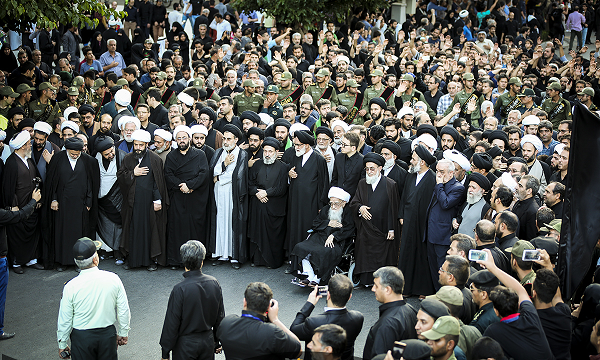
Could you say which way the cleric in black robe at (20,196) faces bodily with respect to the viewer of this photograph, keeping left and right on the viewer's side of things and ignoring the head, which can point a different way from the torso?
facing the viewer and to the right of the viewer

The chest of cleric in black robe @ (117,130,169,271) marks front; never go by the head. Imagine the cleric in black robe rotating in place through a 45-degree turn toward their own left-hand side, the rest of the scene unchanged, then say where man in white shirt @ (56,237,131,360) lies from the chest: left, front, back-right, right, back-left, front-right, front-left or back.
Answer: front-right

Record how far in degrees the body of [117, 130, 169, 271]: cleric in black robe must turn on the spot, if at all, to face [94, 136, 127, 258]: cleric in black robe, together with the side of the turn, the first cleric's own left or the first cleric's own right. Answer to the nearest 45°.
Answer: approximately 135° to the first cleric's own right

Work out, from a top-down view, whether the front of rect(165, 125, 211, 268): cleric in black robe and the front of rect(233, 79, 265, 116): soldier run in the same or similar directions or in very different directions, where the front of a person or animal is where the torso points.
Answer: same or similar directions

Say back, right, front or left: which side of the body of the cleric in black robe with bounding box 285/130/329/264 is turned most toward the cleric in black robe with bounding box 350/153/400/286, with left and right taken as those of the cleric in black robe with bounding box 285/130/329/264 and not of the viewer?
left

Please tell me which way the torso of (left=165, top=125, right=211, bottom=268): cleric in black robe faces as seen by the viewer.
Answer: toward the camera

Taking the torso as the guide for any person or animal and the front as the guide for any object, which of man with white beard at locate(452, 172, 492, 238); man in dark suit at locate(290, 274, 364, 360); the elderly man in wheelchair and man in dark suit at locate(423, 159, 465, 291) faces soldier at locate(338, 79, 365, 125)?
man in dark suit at locate(290, 274, 364, 360)

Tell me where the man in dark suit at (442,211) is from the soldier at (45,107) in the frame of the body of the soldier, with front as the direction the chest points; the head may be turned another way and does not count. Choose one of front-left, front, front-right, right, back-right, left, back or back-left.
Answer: front-left

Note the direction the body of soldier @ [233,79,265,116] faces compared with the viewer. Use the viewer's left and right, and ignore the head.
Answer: facing the viewer

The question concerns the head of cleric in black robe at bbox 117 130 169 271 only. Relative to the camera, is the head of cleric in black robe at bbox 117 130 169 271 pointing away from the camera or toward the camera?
toward the camera

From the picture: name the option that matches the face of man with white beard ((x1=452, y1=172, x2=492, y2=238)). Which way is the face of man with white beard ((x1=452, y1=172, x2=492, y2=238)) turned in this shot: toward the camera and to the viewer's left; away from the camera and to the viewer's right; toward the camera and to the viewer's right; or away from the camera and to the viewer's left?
toward the camera and to the viewer's left

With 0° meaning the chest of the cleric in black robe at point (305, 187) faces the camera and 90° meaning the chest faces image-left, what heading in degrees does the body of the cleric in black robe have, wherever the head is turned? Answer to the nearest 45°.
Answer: approximately 45°

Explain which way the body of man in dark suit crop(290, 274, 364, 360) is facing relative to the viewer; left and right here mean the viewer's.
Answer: facing away from the viewer
